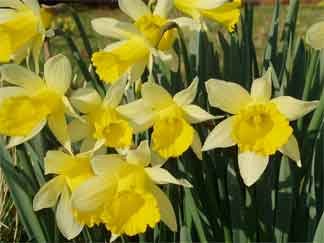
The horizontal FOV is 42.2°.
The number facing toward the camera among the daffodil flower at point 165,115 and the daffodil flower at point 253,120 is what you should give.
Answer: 2

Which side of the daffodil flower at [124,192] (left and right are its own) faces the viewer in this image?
front

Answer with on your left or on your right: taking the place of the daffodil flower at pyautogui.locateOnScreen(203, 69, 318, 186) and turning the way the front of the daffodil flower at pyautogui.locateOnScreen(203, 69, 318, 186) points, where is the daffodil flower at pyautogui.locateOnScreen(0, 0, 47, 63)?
on your right

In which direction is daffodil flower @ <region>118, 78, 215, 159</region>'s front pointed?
toward the camera

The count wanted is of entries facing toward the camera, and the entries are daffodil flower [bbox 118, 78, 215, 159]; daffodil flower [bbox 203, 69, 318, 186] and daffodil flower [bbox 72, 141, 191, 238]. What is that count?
3

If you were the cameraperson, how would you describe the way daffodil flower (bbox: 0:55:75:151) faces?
facing the viewer and to the left of the viewer
